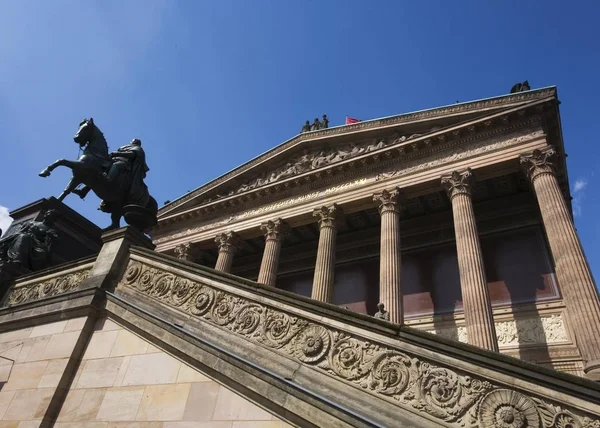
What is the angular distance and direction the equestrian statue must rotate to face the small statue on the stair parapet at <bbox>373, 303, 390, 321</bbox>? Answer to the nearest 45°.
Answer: approximately 180°

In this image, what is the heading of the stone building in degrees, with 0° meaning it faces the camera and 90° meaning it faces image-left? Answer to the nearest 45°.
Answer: approximately 45°

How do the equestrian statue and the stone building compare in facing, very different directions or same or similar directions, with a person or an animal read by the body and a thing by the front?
same or similar directions

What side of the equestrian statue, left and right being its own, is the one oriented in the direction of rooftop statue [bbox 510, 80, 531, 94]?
back

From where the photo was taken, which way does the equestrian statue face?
to the viewer's left
